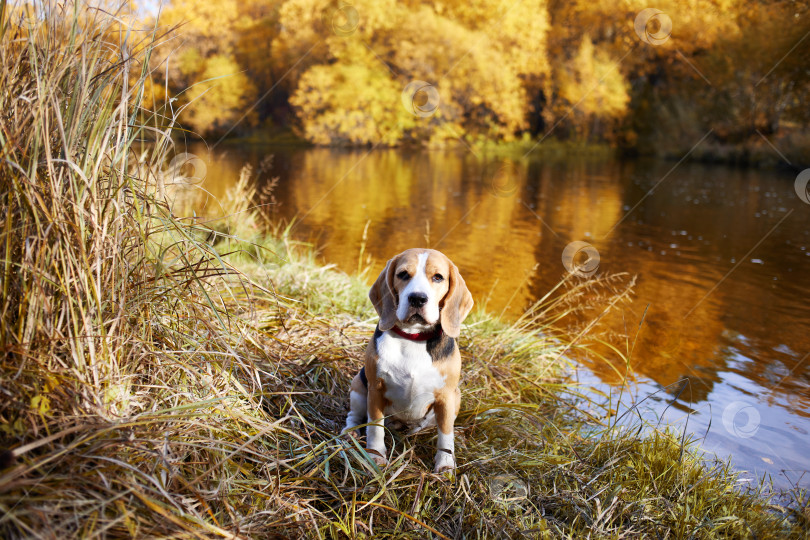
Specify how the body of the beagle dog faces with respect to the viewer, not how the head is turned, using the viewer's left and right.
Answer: facing the viewer
